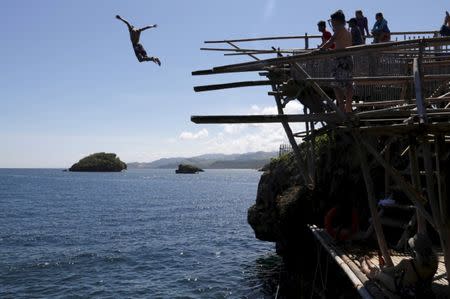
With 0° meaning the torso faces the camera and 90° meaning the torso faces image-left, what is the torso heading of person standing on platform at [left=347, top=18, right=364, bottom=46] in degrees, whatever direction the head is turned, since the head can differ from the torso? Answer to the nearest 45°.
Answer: approximately 90°

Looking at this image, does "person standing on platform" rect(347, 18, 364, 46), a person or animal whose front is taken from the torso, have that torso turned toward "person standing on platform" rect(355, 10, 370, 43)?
no

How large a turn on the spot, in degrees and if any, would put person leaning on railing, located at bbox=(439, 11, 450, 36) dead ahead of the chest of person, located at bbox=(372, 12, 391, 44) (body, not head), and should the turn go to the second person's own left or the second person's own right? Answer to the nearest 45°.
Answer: approximately 135° to the second person's own left

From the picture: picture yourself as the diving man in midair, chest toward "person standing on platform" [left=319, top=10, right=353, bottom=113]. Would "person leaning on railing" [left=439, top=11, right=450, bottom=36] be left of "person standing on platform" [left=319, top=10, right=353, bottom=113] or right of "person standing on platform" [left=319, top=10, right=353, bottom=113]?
left

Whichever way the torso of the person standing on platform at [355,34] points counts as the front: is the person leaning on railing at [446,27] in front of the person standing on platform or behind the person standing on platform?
behind

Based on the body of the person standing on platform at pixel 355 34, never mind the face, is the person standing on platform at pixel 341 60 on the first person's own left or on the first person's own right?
on the first person's own left

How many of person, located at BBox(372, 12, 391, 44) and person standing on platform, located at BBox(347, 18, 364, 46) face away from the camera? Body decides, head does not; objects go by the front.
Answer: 0
